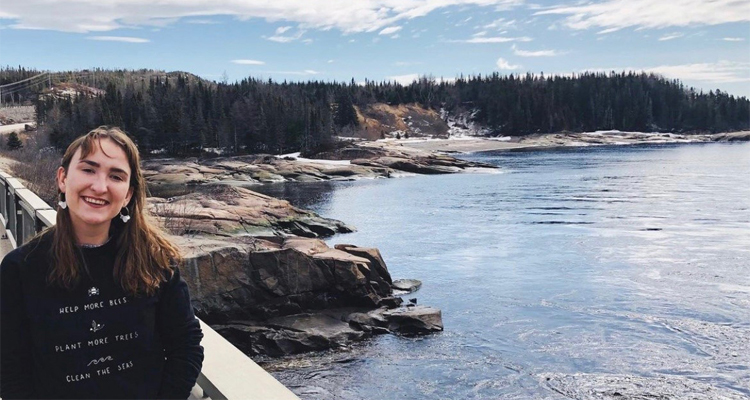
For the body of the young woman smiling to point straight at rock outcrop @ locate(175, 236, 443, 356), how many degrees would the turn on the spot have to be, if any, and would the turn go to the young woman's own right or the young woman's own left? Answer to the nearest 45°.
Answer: approximately 180°

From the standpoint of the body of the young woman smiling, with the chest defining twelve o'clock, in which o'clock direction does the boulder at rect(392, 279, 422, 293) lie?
The boulder is roughly at 7 o'clock from the young woman smiling.

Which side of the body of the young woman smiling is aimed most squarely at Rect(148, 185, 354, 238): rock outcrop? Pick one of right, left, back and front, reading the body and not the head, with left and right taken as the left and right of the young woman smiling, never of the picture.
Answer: back

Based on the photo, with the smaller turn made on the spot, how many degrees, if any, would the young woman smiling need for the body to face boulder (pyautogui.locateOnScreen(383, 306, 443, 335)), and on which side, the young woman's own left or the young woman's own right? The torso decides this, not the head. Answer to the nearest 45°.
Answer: approximately 135° to the young woman's own left

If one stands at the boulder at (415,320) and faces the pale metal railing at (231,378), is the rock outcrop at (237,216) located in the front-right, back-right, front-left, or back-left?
back-right

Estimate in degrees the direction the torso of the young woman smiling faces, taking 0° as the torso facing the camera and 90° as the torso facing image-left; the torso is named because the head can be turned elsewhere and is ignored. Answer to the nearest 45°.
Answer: approximately 0°
